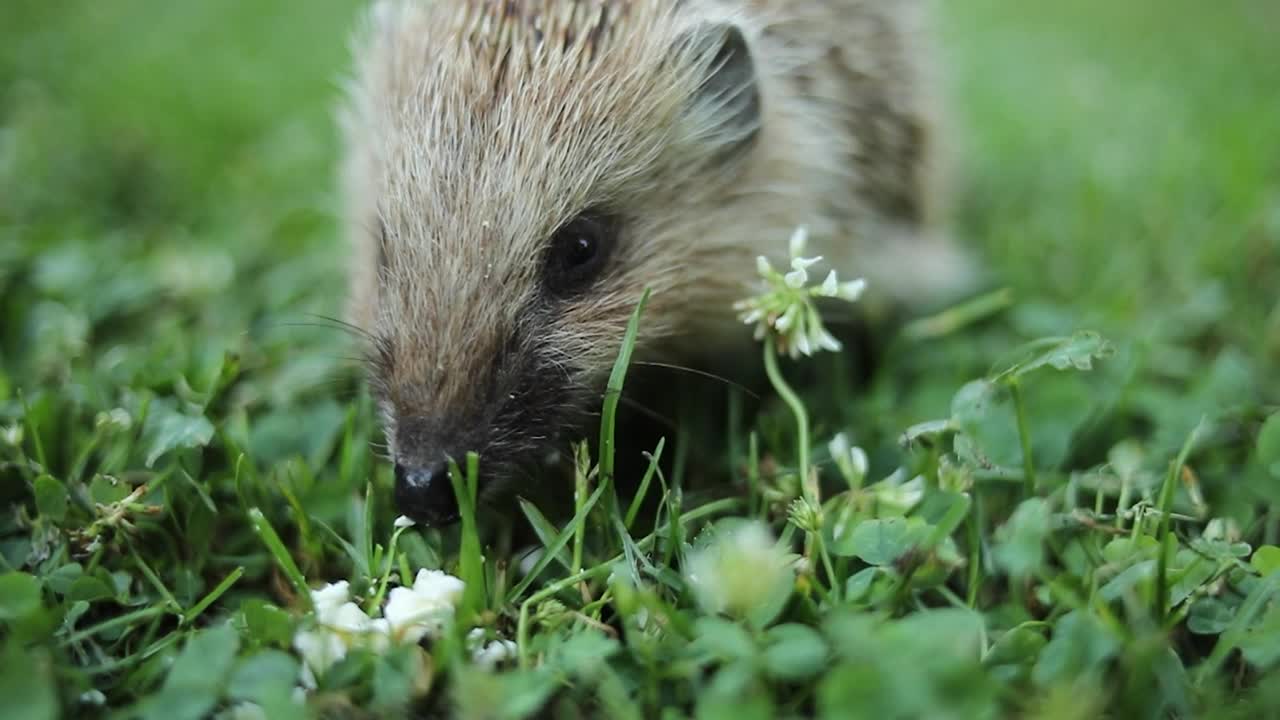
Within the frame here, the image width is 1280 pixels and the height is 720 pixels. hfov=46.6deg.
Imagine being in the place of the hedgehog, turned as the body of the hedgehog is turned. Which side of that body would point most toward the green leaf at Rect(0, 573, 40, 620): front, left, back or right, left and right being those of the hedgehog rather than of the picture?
front

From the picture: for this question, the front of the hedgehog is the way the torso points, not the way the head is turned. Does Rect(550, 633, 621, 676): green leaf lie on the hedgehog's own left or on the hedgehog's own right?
on the hedgehog's own left

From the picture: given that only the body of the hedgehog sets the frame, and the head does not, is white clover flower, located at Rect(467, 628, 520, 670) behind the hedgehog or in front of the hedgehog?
in front

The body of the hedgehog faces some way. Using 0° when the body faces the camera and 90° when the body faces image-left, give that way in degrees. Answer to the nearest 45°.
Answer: approximately 45°

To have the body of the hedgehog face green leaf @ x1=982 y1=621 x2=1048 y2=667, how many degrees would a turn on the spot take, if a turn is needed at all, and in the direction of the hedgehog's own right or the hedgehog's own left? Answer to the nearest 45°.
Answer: approximately 90° to the hedgehog's own left

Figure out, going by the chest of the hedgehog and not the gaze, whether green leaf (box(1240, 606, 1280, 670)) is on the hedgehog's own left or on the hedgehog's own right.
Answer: on the hedgehog's own left

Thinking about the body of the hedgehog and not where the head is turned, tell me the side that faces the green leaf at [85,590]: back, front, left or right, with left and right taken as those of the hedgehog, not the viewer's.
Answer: front

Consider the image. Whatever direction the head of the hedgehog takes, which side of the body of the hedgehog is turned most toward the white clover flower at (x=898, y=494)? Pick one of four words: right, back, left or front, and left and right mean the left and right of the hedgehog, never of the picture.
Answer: left

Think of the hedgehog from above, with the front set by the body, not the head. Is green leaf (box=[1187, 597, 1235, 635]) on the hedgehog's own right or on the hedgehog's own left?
on the hedgehog's own left

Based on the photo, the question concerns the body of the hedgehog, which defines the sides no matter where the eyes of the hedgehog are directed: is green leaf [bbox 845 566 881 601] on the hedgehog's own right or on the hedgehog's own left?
on the hedgehog's own left

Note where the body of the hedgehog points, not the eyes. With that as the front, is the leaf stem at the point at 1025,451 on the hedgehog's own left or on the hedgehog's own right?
on the hedgehog's own left

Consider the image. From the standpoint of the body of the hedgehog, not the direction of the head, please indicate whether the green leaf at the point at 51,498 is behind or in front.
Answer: in front

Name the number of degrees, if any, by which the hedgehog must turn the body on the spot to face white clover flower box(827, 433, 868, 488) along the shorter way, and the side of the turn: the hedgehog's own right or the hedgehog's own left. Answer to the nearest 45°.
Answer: approximately 90° to the hedgehog's own left

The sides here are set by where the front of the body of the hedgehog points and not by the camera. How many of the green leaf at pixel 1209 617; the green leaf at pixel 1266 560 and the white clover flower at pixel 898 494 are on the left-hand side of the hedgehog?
3
